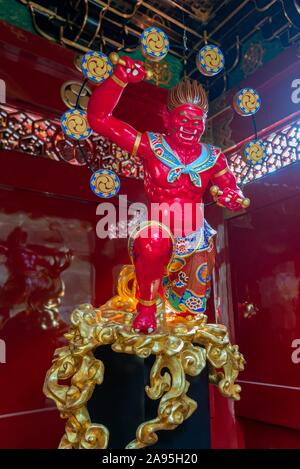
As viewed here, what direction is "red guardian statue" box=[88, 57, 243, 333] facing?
toward the camera
